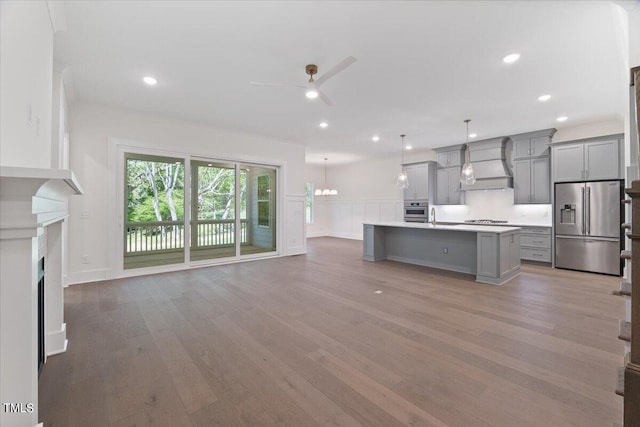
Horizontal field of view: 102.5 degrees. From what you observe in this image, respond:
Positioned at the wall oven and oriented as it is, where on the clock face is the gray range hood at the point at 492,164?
The gray range hood is roughly at 10 o'clock from the wall oven.

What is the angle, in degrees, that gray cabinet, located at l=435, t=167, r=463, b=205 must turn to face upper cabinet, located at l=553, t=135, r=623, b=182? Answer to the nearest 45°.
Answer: approximately 45° to its left

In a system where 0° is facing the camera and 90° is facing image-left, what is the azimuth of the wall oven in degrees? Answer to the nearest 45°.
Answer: approximately 0°

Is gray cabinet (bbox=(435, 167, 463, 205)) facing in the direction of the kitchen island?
yes

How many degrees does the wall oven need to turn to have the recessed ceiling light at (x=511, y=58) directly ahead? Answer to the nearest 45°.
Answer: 0° — it already faces it

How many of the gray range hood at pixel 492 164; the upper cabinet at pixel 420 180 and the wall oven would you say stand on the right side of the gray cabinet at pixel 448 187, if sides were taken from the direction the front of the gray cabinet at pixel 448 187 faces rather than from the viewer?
2

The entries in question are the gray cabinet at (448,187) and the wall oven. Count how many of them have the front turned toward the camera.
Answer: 2
